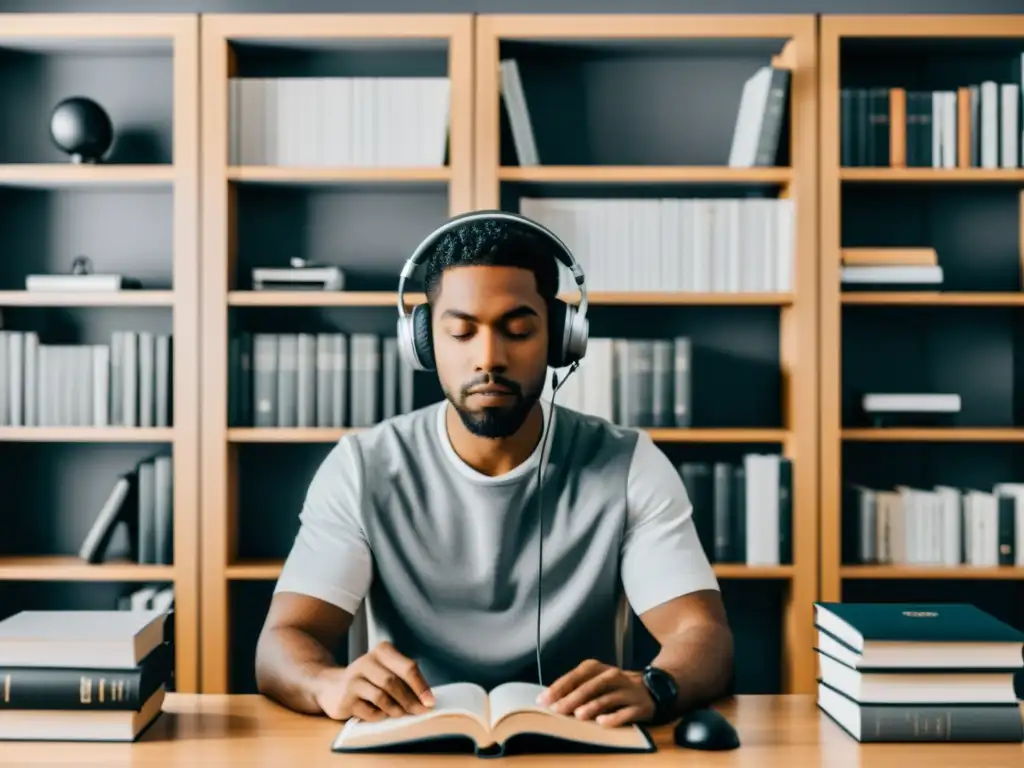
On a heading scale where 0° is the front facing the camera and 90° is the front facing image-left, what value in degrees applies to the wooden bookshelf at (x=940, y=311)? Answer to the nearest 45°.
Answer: approximately 0°

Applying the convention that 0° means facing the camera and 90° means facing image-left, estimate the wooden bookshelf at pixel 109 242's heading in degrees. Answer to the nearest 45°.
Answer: approximately 0°

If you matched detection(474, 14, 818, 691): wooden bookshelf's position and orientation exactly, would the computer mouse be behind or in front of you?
in front

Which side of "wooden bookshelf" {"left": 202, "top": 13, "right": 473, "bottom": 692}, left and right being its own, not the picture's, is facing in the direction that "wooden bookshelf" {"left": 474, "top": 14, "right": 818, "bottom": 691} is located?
left

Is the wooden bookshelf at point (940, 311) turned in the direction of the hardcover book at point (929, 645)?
yes

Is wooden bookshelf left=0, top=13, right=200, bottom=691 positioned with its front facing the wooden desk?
yes

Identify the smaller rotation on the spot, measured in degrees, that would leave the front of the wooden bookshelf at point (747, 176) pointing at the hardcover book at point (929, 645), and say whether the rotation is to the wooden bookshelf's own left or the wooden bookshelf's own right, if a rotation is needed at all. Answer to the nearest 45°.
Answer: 0° — it already faces it
